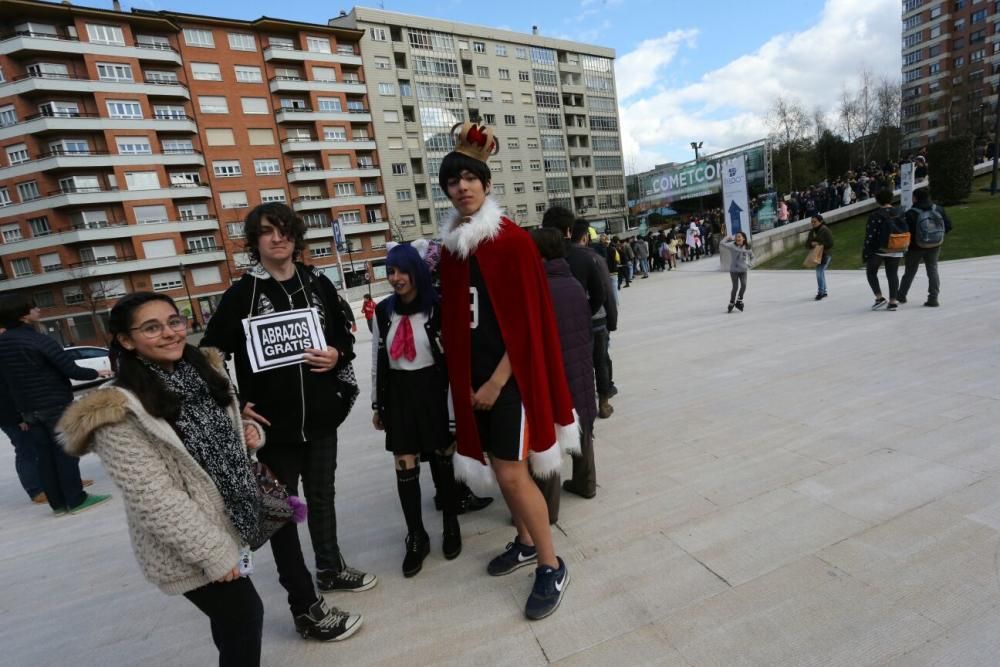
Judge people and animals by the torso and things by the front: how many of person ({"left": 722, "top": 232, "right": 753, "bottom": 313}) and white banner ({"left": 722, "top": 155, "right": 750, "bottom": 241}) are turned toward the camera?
2

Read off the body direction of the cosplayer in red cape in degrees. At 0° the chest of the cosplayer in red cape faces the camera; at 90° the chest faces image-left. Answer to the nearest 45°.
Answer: approximately 45°

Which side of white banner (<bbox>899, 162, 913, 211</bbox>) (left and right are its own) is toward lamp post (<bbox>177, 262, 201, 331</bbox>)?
right

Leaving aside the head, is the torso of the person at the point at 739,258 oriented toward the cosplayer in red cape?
yes

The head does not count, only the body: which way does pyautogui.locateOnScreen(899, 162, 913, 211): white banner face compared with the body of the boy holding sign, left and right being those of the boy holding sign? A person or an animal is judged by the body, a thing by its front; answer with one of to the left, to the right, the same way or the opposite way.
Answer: to the right

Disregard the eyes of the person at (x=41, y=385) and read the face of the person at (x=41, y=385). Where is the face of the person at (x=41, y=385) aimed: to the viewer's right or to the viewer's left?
to the viewer's right

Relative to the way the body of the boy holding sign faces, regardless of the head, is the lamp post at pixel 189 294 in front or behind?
behind

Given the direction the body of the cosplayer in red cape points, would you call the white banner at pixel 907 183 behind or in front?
behind

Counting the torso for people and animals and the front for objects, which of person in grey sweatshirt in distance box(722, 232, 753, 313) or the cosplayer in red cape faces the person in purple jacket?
the person in grey sweatshirt in distance
